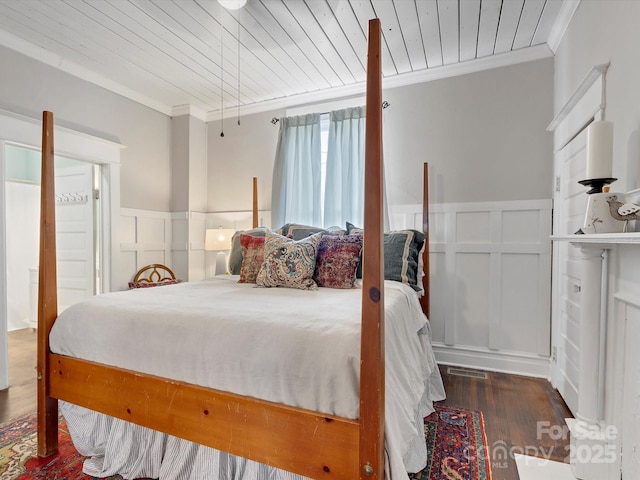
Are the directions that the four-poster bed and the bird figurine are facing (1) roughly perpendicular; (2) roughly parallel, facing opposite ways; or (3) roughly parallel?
roughly perpendicular

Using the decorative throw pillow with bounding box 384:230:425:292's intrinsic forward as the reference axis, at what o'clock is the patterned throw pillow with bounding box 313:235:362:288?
The patterned throw pillow is roughly at 2 o'clock from the decorative throw pillow.

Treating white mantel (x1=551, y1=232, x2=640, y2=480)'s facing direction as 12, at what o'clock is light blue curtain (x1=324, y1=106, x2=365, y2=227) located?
The light blue curtain is roughly at 2 o'clock from the white mantel.

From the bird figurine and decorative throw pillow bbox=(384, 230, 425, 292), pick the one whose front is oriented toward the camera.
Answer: the decorative throw pillow

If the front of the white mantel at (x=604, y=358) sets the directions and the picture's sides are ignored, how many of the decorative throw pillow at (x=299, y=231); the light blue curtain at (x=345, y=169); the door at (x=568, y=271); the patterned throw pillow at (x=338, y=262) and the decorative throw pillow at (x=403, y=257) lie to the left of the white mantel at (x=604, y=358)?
0

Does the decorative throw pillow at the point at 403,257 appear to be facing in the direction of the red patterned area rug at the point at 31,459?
no

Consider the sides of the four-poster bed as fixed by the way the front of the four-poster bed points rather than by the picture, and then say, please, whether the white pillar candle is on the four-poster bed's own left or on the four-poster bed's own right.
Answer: on the four-poster bed's own left

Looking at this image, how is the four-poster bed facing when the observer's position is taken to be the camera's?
facing the viewer and to the left of the viewer

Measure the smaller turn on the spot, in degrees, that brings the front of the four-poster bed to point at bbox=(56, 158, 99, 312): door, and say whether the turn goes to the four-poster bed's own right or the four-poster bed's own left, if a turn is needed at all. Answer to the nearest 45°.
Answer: approximately 90° to the four-poster bed's own right

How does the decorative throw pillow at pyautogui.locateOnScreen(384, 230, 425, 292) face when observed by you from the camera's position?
facing the viewer
